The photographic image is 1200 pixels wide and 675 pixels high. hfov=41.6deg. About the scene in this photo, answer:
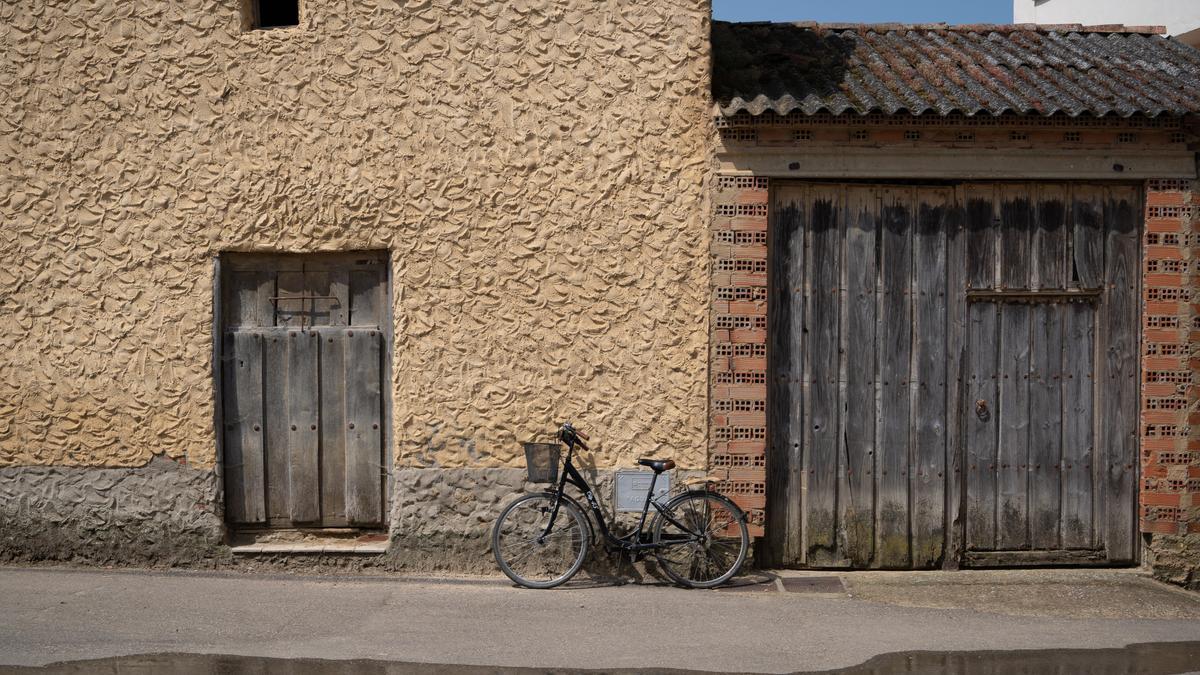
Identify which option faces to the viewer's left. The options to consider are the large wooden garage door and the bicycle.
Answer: the bicycle

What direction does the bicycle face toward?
to the viewer's left

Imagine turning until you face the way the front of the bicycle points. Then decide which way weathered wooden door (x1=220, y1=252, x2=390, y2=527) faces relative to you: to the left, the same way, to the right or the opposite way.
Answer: to the left

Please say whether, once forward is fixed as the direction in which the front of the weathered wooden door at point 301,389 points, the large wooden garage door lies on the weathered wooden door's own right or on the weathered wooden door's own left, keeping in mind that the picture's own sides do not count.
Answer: on the weathered wooden door's own left

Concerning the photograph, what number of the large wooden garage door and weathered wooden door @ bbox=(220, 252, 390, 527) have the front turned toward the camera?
2

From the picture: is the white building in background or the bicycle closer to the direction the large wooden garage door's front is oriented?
the bicycle

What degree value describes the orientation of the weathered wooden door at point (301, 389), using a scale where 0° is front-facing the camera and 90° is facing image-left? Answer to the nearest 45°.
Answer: approximately 0°

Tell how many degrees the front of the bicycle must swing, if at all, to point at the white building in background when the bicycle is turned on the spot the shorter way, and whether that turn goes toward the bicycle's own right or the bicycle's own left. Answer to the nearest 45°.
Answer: approximately 135° to the bicycle's own right

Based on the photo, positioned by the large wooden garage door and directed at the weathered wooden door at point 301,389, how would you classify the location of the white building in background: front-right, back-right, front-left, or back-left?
back-right

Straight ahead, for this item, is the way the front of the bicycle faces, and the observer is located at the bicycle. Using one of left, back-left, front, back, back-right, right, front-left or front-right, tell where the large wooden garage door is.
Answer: back
